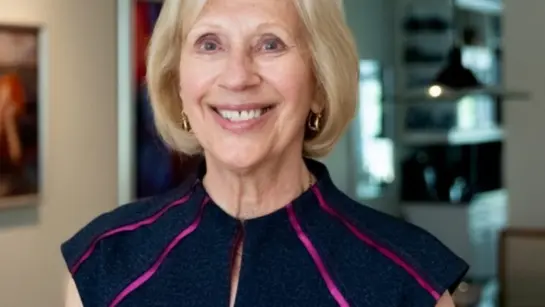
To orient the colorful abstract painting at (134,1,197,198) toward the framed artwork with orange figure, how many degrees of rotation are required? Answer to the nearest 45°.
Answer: approximately 45° to its right

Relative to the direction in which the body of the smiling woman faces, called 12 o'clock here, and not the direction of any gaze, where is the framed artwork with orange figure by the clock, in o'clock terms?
The framed artwork with orange figure is roughly at 5 o'clock from the smiling woman.

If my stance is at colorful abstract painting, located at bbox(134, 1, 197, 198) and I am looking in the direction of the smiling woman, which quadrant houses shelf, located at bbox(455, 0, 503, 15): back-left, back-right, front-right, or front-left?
back-left

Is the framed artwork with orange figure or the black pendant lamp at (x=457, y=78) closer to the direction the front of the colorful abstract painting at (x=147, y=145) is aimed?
the framed artwork with orange figure

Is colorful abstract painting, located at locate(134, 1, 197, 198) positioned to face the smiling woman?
yes

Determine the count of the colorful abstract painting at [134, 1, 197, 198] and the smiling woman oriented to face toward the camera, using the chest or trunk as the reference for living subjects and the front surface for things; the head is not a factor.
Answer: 2

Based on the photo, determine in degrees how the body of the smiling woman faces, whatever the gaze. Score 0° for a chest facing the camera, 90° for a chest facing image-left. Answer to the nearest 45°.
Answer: approximately 0°
